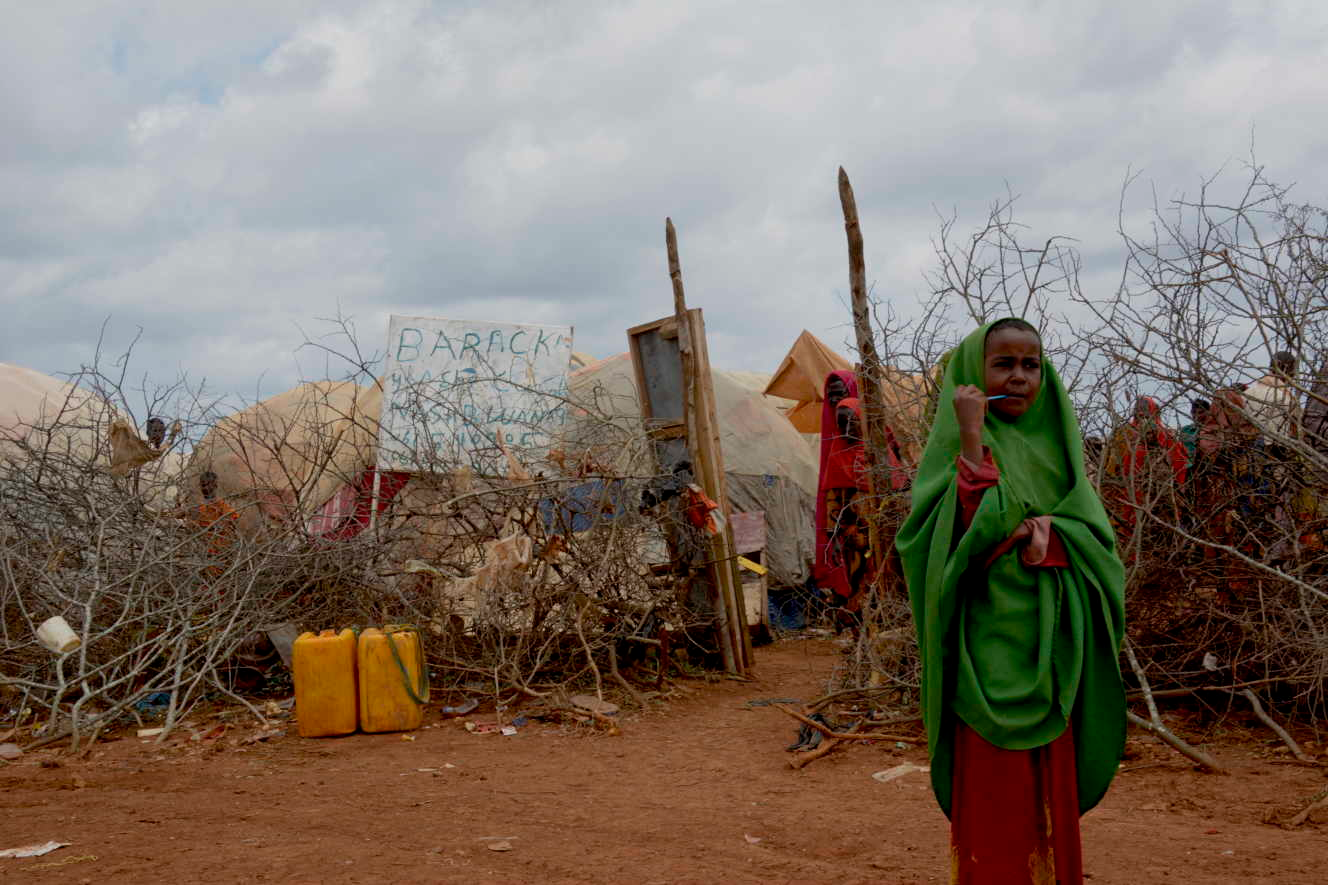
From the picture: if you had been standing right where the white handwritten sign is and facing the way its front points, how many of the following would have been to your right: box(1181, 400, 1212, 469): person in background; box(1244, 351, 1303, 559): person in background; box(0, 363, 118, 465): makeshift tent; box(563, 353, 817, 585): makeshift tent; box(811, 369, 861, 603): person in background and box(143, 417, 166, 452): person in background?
2

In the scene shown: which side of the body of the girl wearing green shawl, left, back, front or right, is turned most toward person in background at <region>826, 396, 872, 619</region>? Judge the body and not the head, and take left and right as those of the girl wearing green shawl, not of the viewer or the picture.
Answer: back

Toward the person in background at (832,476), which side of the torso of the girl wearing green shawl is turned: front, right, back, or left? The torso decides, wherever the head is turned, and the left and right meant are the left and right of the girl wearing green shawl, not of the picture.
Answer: back

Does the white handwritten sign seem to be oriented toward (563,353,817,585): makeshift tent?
no

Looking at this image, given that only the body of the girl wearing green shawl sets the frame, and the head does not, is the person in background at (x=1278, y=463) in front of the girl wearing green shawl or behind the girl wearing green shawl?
behind

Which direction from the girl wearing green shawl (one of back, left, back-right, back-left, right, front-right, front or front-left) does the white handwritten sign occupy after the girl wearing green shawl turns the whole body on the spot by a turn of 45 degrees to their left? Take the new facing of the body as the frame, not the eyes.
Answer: back

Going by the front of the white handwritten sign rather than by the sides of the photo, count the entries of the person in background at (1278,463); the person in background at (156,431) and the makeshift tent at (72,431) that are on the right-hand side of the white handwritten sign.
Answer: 2

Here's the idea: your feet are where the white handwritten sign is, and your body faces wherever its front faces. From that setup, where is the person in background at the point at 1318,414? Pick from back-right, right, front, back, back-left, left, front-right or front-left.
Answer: front-left

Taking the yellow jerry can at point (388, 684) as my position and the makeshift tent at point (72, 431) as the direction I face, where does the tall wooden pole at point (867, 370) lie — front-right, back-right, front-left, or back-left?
back-right

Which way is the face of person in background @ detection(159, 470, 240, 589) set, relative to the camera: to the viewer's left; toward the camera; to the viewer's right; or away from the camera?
toward the camera

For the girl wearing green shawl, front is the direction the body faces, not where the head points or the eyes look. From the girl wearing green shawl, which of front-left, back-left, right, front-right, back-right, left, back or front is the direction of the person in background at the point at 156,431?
back-right

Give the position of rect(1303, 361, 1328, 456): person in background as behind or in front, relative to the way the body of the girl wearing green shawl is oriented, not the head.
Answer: behind

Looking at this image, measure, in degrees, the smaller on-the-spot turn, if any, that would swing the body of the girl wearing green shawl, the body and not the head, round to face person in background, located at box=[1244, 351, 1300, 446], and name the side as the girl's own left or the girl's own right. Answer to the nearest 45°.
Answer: approximately 135° to the girl's own left

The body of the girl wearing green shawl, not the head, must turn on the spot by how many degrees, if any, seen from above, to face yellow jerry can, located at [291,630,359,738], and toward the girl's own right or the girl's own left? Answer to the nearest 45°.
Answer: approximately 135° to the girl's own right

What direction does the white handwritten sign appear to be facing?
toward the camera

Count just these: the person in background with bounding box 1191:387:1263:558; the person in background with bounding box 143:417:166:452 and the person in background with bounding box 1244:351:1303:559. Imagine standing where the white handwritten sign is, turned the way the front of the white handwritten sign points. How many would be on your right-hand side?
1

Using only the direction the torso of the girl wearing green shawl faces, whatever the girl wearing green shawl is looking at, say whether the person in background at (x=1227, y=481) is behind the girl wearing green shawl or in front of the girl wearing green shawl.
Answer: behind

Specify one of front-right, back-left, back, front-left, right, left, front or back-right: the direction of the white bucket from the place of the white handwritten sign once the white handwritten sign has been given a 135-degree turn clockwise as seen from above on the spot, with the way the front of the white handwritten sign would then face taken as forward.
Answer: left

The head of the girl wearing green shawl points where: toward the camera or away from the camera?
toward the camera

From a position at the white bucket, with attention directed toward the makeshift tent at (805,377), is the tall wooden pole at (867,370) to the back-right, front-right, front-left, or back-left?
front-right

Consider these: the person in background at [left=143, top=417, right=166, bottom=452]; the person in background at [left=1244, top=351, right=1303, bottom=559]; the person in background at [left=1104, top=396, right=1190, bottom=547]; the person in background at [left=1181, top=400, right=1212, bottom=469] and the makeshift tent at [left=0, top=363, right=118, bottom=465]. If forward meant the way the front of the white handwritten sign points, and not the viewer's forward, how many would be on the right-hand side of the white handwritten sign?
2

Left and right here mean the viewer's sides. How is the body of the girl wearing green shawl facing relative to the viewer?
facing the viewer
